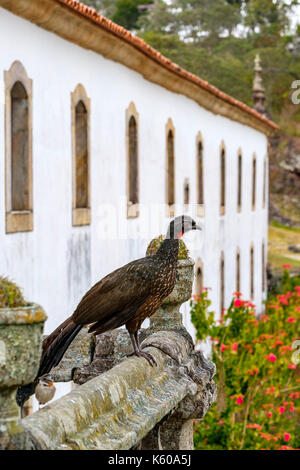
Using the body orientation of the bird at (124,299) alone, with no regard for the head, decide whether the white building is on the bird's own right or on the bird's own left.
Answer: on the bird's own left

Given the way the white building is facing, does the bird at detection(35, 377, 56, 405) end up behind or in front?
in front

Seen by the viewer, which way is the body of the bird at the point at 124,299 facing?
to the viewer's right

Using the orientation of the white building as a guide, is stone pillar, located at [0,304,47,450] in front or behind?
in front

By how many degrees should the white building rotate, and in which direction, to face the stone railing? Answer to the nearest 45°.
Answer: approximately 45° to its right

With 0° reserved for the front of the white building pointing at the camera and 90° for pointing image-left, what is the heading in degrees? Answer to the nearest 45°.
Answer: approximately 315°

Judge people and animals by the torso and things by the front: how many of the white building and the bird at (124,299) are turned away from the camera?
0
